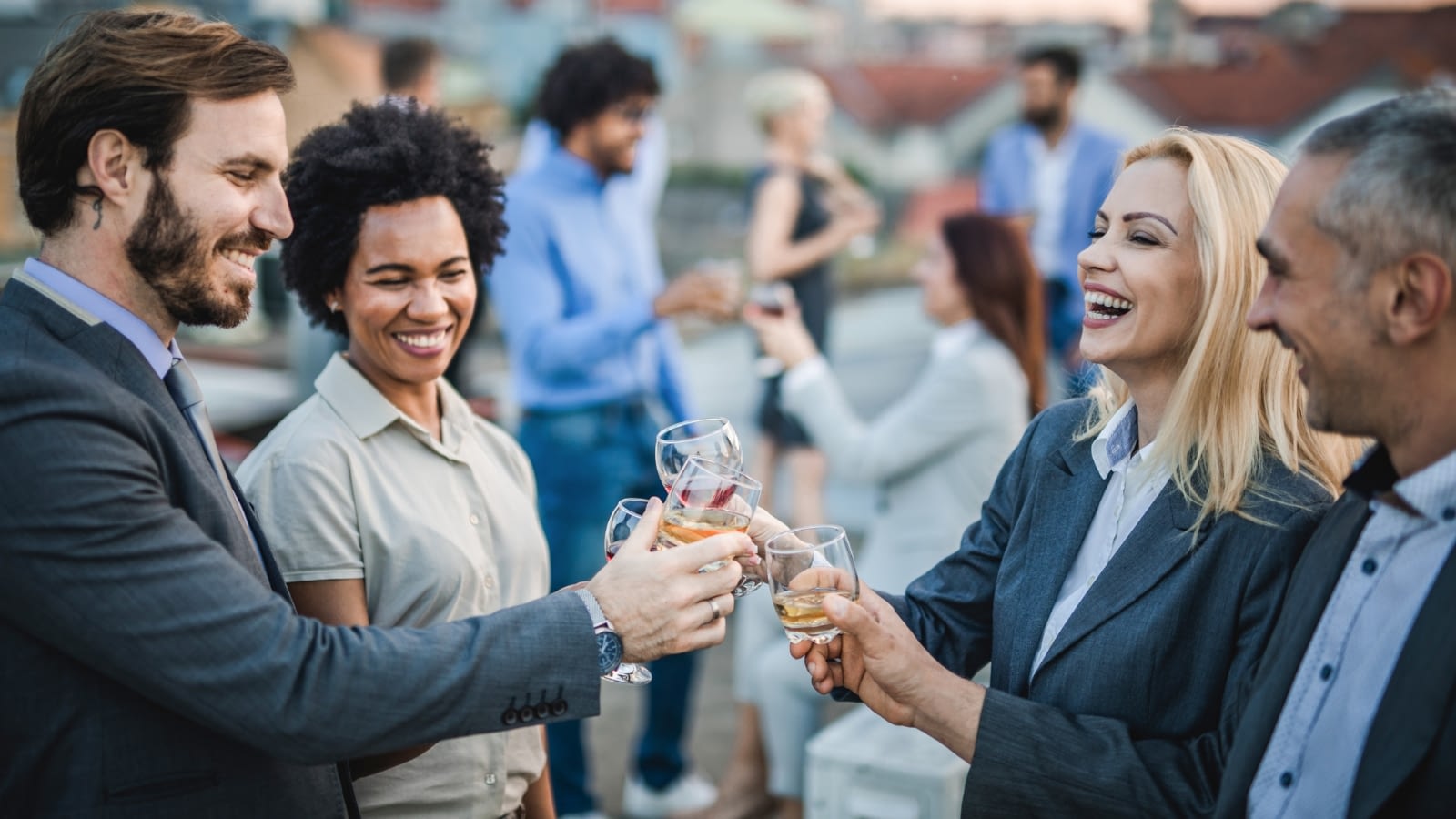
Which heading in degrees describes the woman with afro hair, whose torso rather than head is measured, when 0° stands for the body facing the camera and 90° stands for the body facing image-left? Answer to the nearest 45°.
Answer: approximately 315°

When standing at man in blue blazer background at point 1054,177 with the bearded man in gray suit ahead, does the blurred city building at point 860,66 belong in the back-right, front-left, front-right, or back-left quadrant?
back-right

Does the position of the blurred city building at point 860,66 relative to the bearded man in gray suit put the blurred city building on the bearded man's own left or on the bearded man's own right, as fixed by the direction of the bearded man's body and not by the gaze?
on the bearded man's own left

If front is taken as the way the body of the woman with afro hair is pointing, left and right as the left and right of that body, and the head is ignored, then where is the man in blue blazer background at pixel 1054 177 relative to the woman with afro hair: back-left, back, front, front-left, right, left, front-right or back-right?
left

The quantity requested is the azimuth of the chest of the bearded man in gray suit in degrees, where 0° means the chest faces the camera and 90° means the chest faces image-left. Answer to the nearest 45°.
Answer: approximately 270°

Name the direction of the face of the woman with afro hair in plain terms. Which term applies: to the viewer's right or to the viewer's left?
to the viewer's right

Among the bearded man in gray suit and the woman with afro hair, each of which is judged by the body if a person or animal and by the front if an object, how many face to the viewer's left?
0

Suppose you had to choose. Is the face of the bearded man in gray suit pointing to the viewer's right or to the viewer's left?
to the viewer's right

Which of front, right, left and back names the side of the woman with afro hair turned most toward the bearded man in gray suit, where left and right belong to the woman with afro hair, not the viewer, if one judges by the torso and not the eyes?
right

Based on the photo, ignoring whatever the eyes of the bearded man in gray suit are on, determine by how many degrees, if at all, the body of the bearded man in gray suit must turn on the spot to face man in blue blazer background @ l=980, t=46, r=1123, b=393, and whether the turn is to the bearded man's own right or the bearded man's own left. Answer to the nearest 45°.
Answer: approximately 45° to the bearded man's own left

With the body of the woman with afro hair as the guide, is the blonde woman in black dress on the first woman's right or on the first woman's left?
on the first woman's left
